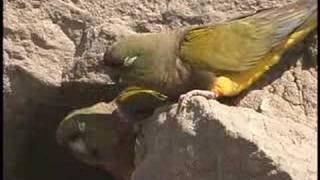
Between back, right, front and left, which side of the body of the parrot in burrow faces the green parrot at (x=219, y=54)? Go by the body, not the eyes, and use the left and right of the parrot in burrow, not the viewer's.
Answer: back

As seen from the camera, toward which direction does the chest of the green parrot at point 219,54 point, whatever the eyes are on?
to the viewer's left

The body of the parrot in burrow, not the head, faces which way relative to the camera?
to the viewer's left

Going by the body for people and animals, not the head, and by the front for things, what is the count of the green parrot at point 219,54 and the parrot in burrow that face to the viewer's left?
2

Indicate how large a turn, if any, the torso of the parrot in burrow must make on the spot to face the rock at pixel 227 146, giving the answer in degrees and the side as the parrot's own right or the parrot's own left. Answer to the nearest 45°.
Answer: approximately 135° to the parrot's own left
